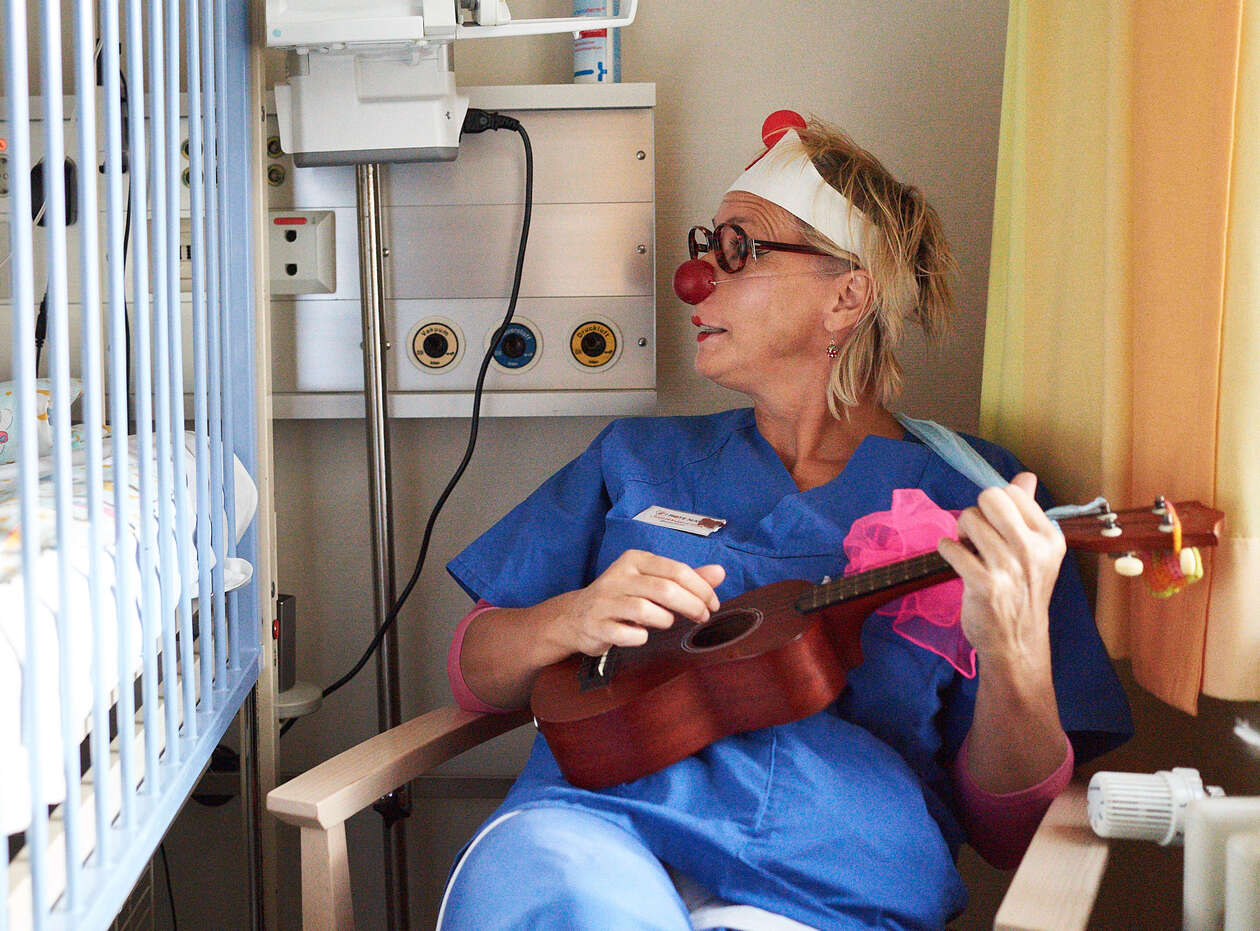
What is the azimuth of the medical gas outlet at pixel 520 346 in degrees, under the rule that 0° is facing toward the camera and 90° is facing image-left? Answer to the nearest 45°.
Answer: approximately 0°

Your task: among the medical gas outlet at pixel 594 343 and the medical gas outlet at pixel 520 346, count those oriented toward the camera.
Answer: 2

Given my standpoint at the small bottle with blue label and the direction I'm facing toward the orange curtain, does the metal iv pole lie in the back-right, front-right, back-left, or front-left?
back-right

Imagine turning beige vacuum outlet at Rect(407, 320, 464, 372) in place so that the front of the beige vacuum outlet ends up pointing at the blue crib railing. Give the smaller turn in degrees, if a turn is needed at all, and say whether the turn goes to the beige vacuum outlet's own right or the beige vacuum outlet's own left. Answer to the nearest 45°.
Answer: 0° — it already faces it
